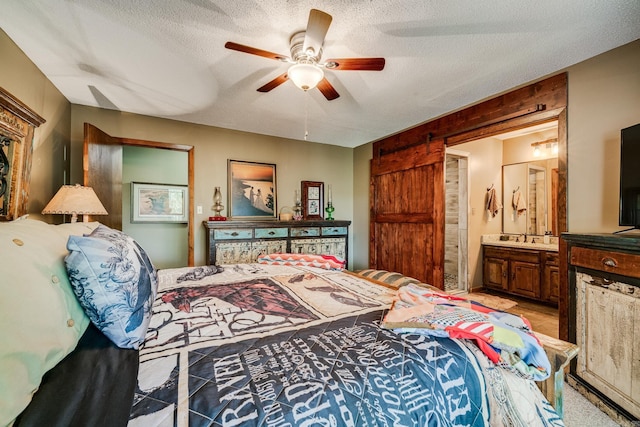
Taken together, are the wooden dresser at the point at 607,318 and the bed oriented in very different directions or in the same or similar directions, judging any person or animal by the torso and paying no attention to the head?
very different directions

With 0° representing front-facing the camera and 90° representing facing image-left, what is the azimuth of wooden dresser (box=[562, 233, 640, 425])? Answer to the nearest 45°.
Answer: approximately 45°

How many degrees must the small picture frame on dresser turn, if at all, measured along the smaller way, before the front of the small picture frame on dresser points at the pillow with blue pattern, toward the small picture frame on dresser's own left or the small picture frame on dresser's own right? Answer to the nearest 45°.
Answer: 0° — it already faces it

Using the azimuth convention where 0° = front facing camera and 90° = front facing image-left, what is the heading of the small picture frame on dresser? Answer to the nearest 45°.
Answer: approximately 0°

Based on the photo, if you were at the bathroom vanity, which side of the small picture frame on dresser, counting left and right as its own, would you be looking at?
left

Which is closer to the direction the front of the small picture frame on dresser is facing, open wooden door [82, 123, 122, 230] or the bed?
the bed

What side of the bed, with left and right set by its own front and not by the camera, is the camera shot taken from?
right

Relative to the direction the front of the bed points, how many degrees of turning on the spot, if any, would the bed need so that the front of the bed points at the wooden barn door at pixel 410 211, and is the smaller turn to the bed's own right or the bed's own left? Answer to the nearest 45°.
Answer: approximately 45° to the bed's own left

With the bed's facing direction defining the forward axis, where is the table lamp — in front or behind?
behind

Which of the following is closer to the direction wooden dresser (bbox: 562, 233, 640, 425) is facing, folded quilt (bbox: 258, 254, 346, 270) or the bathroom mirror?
the folded quilt
